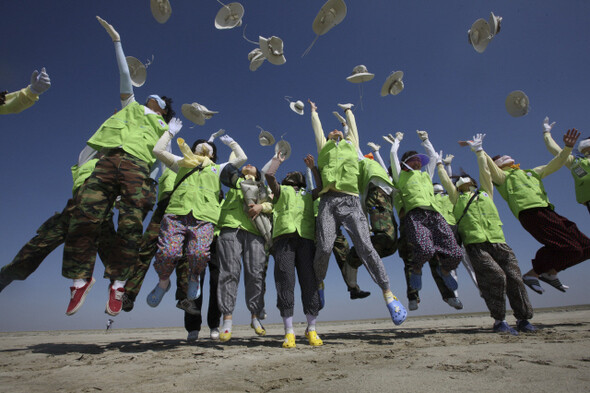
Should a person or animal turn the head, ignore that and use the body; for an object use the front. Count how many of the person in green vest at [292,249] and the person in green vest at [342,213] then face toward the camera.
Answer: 2

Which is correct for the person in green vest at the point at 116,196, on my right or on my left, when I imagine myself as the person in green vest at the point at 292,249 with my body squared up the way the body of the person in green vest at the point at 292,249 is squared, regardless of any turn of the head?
on my right

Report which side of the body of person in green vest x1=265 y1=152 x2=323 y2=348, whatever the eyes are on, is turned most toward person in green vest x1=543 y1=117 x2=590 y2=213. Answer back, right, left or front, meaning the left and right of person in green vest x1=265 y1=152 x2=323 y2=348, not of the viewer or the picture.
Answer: left

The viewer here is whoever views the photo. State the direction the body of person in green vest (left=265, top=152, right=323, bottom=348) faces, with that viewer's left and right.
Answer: facing the viewer

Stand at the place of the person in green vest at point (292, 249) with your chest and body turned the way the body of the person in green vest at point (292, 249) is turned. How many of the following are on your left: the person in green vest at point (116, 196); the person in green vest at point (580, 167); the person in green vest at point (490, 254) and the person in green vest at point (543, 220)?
3

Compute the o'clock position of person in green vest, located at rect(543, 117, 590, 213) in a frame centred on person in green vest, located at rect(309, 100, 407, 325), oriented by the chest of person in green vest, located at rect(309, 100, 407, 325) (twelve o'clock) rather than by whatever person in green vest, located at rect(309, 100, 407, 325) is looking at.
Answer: person in green vest, located at rect(543, 117, 590, 213) is roughly at 8 o'clock from person in green vest, located at rect(309, 100, 407, 325).

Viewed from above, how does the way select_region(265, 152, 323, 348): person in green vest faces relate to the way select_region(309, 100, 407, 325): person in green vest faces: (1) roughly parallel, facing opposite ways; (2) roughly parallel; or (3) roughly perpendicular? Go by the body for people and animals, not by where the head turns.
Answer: roughly parallel
